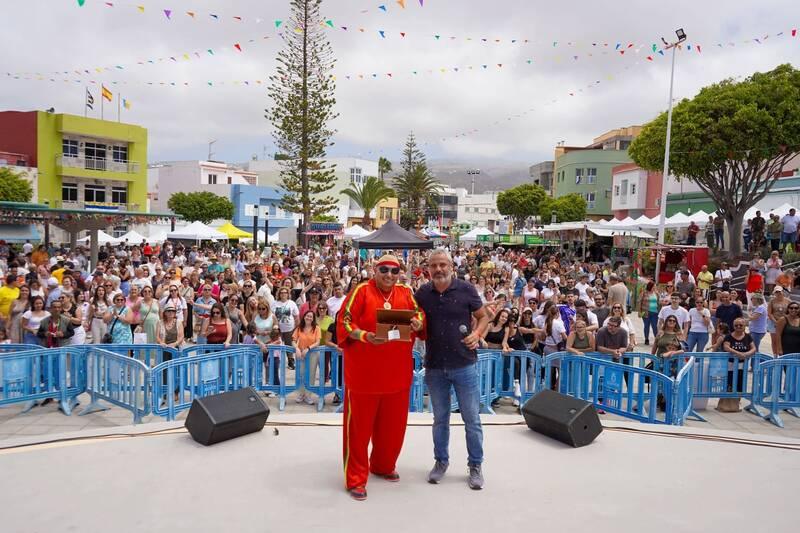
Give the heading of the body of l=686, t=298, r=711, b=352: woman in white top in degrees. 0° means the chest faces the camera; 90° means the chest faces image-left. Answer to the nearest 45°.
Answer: approximately 0°

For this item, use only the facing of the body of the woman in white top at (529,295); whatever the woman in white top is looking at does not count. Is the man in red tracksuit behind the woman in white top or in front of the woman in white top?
in front

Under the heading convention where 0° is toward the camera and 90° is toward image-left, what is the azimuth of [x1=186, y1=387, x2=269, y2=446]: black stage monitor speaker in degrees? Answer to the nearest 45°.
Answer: approximately 315°

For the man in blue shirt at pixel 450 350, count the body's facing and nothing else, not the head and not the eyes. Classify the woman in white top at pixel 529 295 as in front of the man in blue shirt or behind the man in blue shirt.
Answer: behind

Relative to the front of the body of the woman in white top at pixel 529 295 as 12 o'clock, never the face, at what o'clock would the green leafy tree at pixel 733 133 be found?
The green leafy tree is roughly at 7 o'clock from the woman in white top.

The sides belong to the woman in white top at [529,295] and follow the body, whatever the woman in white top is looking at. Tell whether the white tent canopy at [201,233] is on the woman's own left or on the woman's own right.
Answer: on the woman's own right

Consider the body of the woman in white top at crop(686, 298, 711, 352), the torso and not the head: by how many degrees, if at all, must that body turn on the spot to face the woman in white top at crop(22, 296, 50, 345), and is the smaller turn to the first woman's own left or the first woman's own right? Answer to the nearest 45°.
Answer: approximately 45° to the first woman's own right

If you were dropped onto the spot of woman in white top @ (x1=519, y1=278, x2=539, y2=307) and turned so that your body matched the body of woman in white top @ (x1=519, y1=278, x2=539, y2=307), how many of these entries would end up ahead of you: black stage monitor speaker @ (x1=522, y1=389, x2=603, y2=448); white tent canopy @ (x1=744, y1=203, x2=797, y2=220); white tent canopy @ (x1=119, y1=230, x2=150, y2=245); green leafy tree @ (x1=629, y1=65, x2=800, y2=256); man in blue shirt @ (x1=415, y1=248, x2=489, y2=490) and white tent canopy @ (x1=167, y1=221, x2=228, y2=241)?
2

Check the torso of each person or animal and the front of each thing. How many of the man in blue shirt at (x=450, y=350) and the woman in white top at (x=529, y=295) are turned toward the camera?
2

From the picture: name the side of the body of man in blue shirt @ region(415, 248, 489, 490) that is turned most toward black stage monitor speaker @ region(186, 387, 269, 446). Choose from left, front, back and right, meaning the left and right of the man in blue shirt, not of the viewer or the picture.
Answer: right

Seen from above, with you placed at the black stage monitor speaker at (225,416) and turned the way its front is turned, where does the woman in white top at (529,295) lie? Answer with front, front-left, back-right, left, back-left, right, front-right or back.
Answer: left

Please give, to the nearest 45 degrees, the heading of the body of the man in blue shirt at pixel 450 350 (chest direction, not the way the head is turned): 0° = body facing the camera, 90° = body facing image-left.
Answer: approximately 0°
